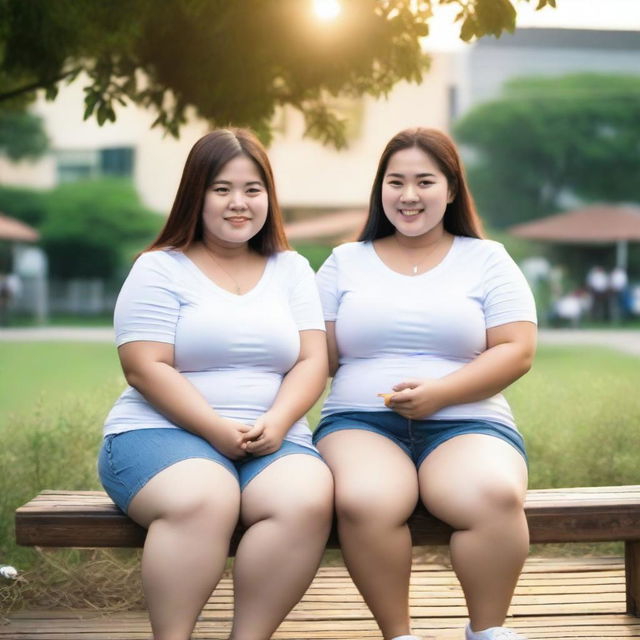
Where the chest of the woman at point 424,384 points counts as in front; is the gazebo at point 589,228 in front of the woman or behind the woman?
behind

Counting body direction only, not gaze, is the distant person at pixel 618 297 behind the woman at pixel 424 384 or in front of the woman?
behind

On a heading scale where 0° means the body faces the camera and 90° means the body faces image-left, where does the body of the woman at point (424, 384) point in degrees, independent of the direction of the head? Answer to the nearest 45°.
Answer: approximately 0°

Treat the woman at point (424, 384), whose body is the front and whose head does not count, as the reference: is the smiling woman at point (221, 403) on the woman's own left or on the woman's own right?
on the woman's own right

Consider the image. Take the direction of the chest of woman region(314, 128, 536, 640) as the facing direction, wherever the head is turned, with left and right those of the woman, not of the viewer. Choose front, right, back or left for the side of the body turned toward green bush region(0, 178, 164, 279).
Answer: back

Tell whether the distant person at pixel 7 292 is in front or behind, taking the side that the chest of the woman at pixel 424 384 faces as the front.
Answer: behind

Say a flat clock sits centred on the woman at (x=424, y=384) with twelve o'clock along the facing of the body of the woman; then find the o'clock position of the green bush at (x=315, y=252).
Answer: The green bush is roughly at 6 o'clock from the woman.

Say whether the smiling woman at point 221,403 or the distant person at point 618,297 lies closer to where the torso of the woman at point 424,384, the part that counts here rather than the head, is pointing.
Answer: the smiling woman
